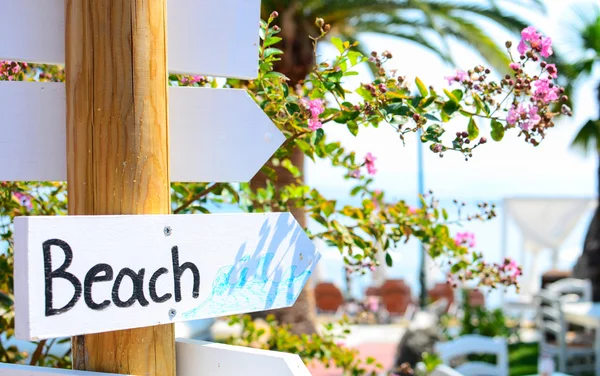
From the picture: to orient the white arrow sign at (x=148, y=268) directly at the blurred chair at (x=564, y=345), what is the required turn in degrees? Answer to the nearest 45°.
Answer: approximately 90° to its left

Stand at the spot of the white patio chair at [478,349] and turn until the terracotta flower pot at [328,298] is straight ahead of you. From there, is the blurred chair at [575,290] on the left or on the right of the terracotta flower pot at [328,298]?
right

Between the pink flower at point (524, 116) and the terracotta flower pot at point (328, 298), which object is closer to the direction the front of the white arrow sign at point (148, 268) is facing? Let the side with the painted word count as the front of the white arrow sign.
the pink flower

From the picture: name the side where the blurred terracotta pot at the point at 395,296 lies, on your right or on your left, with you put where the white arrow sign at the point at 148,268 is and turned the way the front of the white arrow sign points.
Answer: on your left

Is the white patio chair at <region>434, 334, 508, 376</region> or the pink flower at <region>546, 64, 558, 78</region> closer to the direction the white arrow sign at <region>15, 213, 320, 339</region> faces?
the pink flower

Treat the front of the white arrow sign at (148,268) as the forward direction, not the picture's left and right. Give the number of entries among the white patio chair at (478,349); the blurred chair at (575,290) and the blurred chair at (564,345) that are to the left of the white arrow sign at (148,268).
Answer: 3

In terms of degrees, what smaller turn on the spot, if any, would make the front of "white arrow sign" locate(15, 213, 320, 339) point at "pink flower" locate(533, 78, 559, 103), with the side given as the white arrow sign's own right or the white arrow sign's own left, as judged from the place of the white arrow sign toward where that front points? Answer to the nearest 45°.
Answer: approximately 45° to the white arrow sign's own left

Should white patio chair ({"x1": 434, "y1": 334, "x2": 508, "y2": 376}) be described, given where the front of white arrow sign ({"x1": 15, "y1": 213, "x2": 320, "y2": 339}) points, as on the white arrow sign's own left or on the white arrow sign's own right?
on the white arrow sign's own left

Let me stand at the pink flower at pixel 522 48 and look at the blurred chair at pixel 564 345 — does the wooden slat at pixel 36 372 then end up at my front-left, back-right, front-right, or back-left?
back-left

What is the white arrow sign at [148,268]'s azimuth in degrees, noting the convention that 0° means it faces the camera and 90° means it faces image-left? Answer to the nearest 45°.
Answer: approximately 315°
